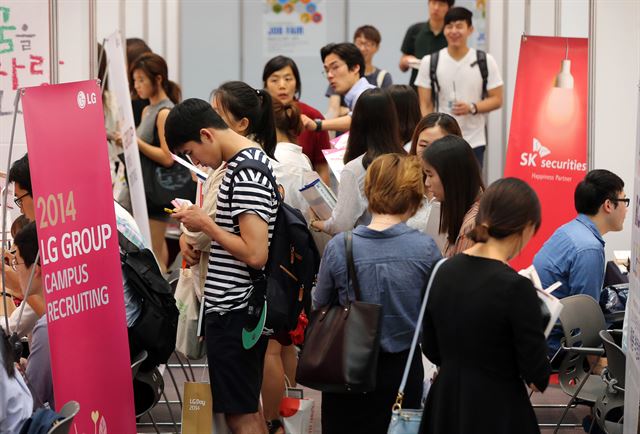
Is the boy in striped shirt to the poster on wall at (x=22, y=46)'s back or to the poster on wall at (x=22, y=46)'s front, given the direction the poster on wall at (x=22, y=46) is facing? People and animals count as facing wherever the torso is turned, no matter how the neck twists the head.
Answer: to the front

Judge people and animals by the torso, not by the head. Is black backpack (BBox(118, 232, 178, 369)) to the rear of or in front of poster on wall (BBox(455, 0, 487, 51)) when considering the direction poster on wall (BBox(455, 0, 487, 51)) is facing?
in front

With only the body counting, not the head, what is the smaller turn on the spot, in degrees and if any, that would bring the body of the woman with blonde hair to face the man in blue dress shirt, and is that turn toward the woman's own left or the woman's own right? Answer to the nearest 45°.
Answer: approximately 45° to the woman's own right

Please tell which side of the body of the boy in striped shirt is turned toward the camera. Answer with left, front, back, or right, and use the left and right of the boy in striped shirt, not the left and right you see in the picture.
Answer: left

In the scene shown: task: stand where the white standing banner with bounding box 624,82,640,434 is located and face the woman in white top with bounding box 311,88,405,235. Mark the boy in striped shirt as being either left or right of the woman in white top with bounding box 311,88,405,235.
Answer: left

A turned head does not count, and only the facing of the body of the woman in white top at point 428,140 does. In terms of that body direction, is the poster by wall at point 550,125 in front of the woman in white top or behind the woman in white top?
behind

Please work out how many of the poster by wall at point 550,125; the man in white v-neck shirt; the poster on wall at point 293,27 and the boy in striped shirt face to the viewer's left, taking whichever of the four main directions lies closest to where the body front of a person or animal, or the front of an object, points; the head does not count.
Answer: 1

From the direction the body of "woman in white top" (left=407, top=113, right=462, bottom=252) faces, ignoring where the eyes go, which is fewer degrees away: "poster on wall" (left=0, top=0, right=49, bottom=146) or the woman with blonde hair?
the woman with blonde hair

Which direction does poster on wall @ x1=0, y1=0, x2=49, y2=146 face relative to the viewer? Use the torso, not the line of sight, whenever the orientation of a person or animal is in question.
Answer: toward the camera

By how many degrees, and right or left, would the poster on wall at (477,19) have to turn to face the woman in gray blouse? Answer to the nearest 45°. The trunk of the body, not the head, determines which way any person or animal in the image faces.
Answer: approximately 45° to its right

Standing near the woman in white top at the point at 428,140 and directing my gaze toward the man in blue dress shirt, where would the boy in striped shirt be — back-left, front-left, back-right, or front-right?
back-right

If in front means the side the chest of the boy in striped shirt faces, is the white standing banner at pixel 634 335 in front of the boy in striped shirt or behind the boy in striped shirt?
behind
